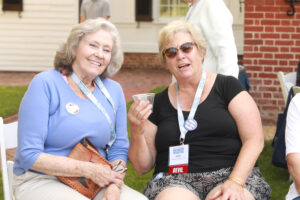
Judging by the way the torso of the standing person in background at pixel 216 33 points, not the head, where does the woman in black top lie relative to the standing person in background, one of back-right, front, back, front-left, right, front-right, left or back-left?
left

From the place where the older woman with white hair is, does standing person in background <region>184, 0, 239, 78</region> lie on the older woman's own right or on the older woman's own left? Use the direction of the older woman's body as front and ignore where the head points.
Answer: on the older woman's own left

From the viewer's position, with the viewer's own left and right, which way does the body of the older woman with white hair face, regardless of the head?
facing the viewer and to the right of the viewer

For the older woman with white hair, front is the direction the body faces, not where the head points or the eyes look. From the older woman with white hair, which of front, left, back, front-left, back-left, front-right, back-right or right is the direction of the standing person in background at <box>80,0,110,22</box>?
back-left

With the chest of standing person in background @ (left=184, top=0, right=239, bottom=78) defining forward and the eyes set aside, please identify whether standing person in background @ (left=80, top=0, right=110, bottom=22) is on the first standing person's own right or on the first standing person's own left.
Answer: on the first standing person's own right

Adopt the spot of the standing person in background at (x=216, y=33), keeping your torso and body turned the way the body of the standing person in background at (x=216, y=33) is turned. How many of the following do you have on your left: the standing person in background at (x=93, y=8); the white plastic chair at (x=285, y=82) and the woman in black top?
1

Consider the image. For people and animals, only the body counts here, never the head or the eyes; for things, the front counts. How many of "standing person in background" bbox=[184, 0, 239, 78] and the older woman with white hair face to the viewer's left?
1

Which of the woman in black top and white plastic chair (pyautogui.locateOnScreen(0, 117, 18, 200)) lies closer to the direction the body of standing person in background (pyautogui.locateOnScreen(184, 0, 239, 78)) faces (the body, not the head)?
the white plastic chair

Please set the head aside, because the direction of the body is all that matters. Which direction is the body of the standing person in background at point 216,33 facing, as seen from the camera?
to the viewer's left

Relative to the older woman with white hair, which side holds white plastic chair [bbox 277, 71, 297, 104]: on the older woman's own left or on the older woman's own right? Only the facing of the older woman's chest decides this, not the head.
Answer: on the older woman's own left
